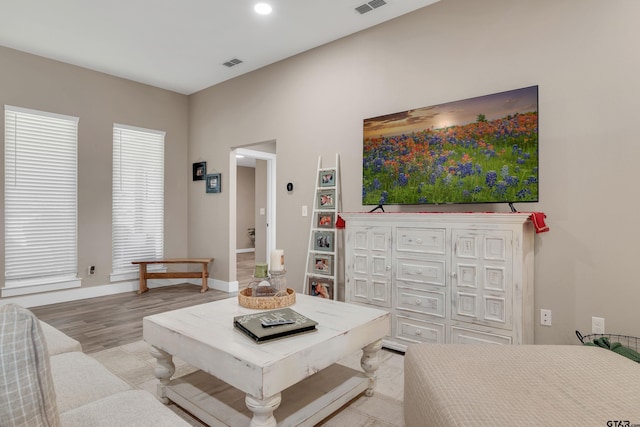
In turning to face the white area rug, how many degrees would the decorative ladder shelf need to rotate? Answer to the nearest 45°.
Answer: approximately 45° to its left

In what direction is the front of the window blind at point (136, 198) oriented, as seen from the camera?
facing the viewer and to the right of the viewer

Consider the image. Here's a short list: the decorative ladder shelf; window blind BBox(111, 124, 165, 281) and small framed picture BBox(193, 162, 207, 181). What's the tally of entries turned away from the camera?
0

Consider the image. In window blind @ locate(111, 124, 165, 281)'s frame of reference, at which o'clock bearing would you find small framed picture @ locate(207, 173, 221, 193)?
The small framed picture is roughly at 11 o'clock from the window blind.

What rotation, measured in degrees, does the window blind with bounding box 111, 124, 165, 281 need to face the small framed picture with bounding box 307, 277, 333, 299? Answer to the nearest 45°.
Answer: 0° — it already faces it

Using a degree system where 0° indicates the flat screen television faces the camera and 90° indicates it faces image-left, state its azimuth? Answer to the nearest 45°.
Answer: approximately 45°

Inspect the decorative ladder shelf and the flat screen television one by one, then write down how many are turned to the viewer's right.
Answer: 0

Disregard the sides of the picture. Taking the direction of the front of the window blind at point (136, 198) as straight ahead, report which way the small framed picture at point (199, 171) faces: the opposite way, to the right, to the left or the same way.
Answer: to the right

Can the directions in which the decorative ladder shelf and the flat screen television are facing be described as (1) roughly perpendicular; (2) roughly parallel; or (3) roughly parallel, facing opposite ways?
roughly parallel

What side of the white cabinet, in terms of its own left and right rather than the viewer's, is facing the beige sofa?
front

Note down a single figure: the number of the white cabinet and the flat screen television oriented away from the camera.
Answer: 0

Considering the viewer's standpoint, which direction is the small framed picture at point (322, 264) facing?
facing the viewer and to the left of the viewer

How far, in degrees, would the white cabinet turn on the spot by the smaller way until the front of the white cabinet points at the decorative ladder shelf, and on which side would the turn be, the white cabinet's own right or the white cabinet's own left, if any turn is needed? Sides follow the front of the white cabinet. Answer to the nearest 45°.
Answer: approximately 90° to the white cabinet's own right

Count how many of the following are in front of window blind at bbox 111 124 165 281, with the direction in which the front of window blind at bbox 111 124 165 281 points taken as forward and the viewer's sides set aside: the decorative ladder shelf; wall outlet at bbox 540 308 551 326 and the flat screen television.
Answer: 3

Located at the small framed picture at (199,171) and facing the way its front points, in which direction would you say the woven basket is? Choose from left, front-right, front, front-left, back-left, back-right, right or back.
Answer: front-left

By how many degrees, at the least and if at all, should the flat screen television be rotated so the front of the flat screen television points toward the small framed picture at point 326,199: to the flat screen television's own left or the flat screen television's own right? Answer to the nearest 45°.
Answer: approximately 45° to the flat screen television's own right

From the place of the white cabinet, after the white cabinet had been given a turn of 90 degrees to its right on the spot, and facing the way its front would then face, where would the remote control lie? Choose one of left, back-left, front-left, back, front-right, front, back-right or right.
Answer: left

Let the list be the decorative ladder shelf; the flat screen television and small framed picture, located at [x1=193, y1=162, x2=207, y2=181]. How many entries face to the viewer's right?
0
